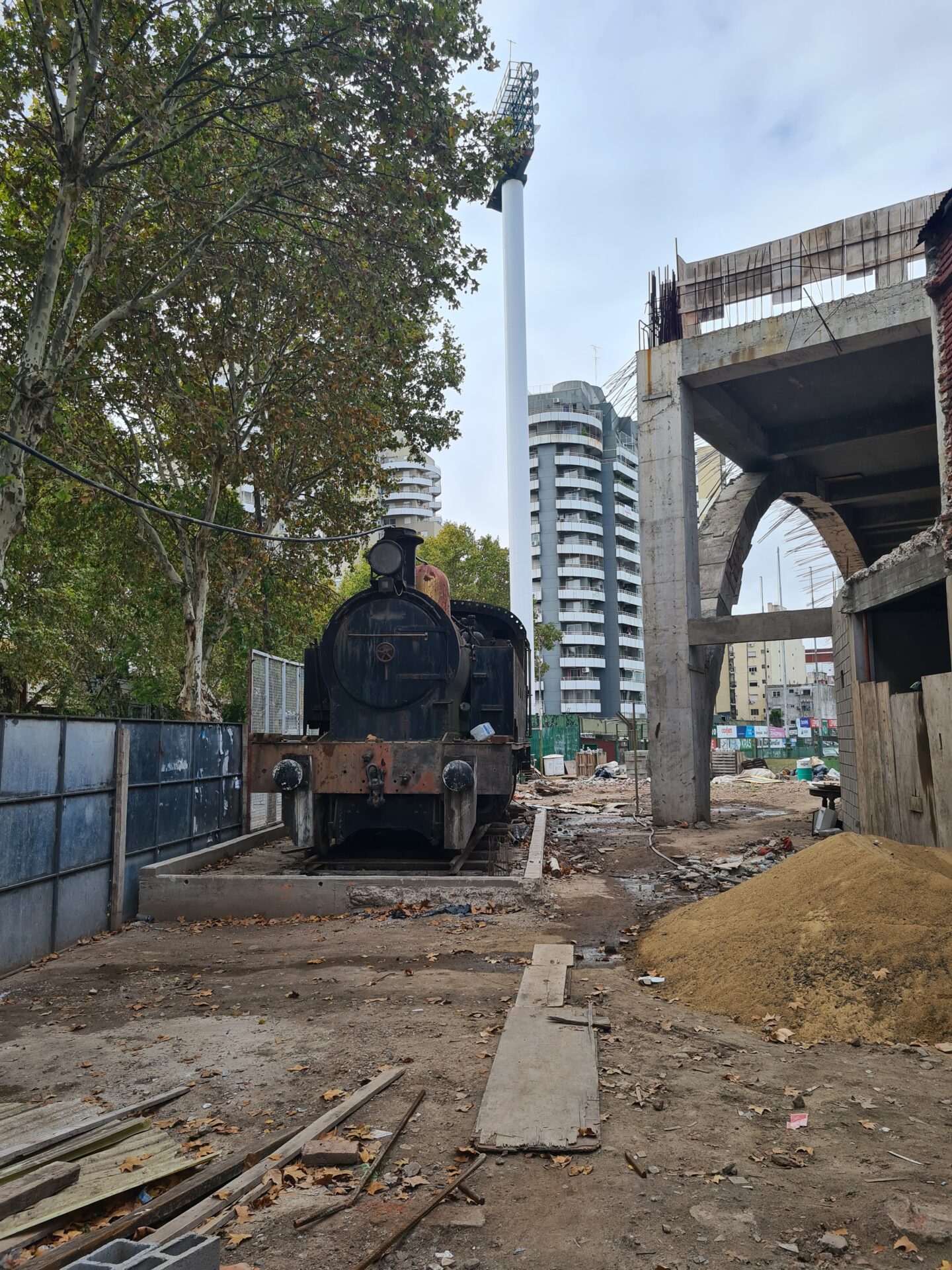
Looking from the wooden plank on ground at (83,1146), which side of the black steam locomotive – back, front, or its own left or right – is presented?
front

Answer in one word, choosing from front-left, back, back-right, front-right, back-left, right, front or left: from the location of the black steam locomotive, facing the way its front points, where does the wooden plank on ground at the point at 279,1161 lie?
front

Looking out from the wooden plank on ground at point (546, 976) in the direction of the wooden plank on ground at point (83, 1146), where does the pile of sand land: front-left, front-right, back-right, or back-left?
back-left

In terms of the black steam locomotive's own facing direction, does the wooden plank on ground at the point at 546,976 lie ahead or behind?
ahead

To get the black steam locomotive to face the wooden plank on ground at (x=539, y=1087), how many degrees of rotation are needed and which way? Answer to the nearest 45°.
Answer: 0° — it already faces it

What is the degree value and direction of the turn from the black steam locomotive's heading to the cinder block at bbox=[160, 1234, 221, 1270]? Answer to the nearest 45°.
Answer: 0° — it already faces it

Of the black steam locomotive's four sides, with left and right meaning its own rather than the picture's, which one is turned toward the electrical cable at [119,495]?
right

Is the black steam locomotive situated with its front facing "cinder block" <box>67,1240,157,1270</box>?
yes

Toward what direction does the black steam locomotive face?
toward the camera

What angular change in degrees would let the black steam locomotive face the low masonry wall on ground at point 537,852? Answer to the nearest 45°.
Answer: approximately 45° to its left

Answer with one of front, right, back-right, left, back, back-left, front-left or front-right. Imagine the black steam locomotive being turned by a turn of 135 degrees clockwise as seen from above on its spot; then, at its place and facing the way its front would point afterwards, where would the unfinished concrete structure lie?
right

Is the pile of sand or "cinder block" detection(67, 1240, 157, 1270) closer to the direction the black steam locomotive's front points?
the cinder block

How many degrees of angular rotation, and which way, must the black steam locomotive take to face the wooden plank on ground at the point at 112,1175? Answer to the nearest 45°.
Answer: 0° — it already faces it

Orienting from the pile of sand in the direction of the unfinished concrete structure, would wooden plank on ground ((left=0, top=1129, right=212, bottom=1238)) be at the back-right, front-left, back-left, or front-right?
back-left

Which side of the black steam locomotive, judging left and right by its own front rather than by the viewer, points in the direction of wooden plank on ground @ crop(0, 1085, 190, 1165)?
front
